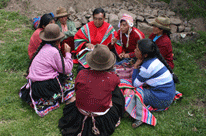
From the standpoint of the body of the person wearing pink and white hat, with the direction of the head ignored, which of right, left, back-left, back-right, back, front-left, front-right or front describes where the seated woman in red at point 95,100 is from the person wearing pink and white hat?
front-left

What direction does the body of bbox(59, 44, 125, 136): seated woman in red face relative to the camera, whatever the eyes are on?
away from the camera

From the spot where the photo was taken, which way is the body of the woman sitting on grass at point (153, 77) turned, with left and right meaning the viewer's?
facing to the left of the viewer

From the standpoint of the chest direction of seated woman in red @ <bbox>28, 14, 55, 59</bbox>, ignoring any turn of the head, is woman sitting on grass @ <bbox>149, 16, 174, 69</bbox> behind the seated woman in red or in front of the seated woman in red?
in front

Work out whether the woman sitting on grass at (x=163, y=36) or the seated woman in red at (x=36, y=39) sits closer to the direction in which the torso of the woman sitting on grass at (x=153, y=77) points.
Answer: the seated woman in red

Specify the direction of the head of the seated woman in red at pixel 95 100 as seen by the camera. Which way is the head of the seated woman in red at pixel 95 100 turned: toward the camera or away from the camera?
away from the camera

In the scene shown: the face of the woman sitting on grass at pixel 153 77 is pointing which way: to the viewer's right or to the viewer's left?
to the viewer's left

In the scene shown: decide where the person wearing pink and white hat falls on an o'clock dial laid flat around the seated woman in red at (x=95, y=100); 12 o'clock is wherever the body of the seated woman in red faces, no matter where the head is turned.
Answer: The person wearing pink and white hat is roughly at 1 o'clock from the seated woman in red.

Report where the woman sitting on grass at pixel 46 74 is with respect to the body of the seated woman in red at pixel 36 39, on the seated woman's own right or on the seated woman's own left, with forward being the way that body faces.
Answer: on the seated woman's own right

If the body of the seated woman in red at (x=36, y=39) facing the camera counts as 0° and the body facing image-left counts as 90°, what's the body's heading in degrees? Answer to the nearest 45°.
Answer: approximately 270°
